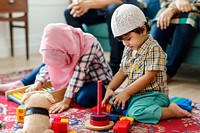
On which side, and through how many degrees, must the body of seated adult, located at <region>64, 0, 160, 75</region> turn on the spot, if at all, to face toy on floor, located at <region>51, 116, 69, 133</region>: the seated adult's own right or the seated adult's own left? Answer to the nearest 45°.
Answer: approximately 45° to the seated adult's own left

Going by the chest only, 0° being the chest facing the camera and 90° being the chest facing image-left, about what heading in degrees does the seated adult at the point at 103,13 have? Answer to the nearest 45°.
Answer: approximately 45°

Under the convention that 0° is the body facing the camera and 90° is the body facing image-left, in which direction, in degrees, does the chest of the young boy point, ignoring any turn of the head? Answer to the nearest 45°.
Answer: approximately 45°
